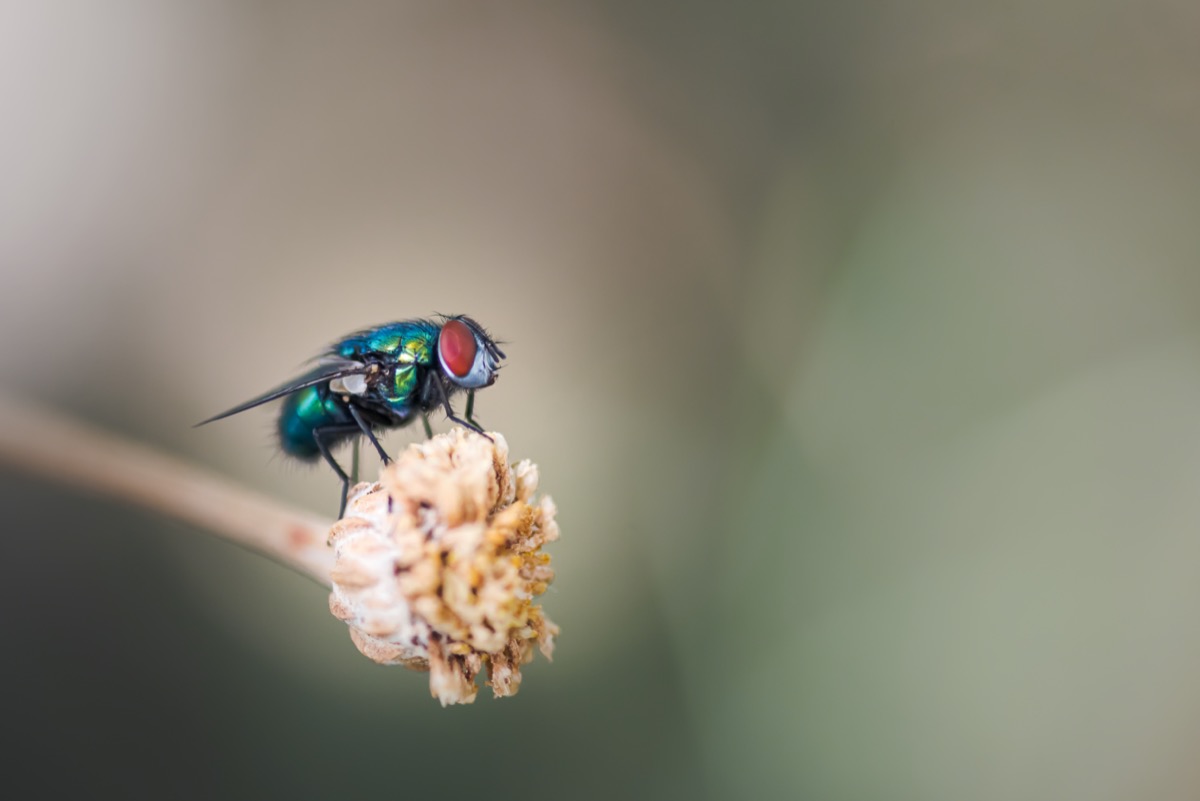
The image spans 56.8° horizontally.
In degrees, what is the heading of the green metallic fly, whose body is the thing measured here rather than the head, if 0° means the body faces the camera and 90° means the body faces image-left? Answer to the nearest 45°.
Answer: approximately 270°
